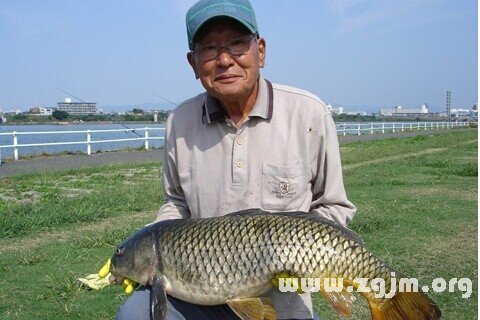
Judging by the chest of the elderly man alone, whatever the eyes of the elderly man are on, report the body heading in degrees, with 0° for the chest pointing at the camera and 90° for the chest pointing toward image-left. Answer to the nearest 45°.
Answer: approximately 0°
